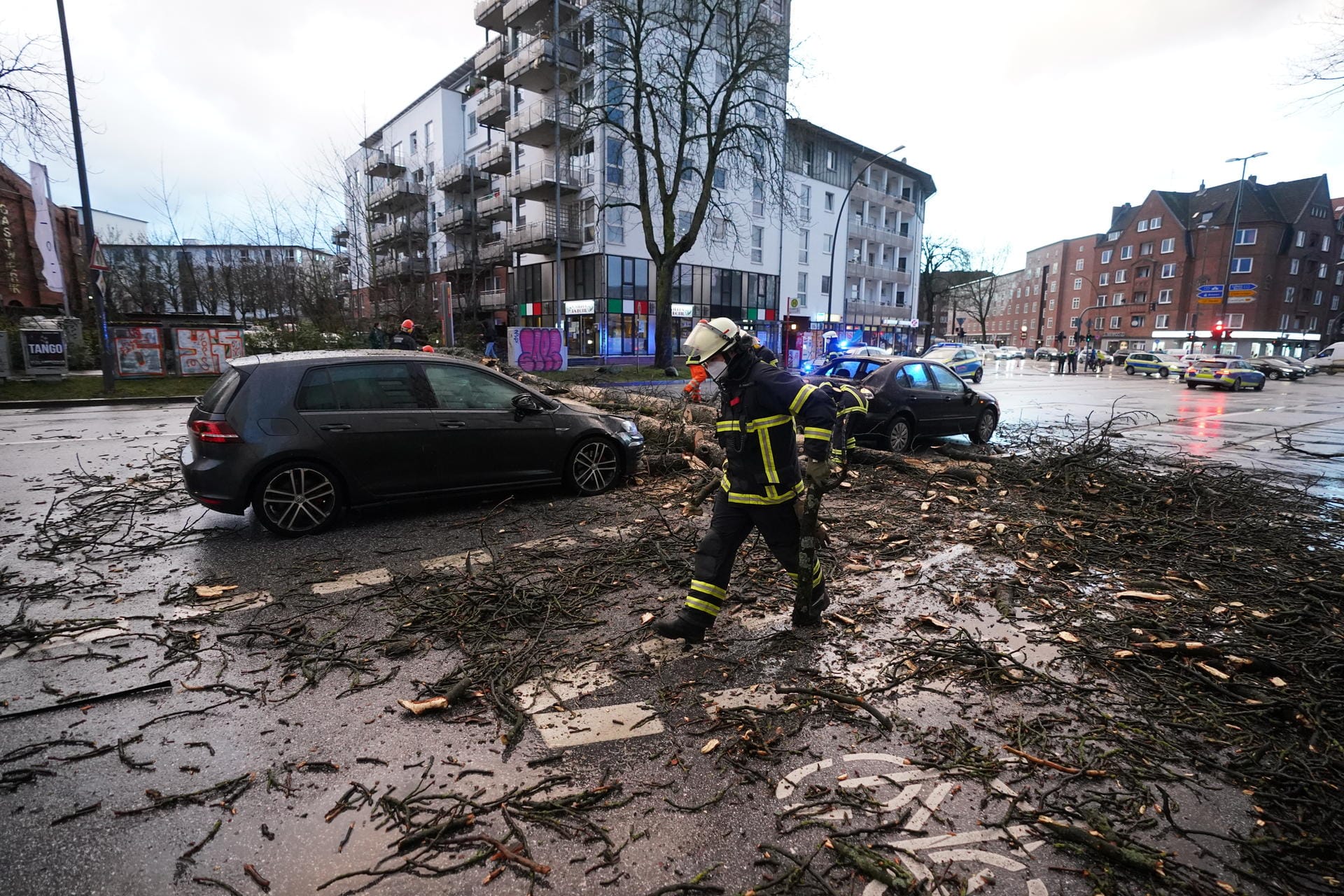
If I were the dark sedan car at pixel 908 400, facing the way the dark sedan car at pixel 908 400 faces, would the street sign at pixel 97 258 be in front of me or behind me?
behind

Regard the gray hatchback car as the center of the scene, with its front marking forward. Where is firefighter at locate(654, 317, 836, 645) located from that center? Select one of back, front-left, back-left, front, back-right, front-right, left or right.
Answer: front-right

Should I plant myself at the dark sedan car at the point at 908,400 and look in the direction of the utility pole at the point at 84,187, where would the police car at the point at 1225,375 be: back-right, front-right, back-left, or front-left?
back-right

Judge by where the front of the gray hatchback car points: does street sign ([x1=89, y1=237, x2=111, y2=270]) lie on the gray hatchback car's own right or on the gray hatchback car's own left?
on the gray hatchback car's own left

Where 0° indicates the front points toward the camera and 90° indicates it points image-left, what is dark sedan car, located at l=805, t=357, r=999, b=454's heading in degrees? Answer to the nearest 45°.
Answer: approximately 225°

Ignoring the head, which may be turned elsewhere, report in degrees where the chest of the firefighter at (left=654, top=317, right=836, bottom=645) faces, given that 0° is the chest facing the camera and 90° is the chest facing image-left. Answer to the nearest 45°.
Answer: approximately 45°

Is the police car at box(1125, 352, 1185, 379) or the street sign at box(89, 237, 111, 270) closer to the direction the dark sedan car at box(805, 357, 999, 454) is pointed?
the police car

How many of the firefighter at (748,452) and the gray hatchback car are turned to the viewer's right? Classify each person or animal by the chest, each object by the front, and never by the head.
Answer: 1

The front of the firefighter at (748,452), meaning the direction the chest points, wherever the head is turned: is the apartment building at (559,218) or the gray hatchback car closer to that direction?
the gray hatchback car

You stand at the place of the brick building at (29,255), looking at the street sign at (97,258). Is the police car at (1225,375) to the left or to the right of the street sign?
left

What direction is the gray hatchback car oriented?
to the viewer's right
